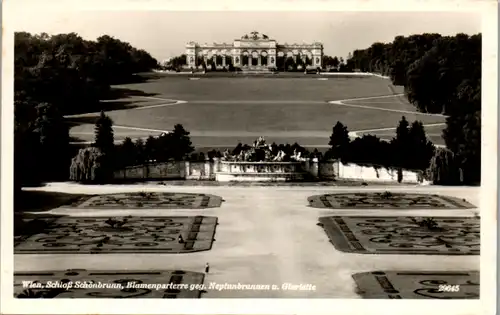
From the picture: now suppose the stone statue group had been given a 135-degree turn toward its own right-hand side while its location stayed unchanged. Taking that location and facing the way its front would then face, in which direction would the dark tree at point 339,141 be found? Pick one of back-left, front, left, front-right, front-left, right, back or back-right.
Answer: back-right

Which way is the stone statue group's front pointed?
toward the camera

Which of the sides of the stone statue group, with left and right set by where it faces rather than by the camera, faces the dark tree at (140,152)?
right

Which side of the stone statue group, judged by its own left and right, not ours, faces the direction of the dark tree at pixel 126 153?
right

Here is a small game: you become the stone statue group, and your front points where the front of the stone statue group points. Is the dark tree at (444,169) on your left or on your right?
on your left

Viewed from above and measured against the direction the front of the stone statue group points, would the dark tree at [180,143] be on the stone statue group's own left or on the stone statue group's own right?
on the stone statue group's own right

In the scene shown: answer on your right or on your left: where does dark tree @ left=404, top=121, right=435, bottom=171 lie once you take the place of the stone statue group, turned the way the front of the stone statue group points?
on your left

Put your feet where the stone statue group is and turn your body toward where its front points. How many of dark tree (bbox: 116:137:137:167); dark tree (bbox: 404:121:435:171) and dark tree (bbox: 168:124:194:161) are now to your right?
2

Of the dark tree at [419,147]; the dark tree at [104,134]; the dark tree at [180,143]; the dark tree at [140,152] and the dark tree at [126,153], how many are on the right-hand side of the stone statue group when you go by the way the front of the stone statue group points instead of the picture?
4

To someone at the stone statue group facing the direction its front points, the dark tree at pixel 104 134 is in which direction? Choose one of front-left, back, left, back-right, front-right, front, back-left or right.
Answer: right
